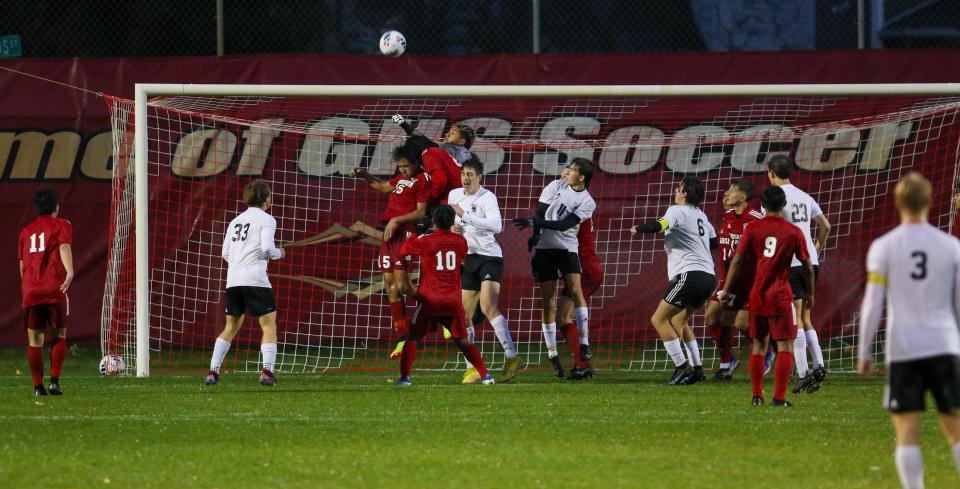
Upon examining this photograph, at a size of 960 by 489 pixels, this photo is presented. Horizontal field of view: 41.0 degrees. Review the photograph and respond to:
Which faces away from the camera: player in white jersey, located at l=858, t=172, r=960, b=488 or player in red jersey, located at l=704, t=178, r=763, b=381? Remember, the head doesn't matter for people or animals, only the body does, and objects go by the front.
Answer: the player in white jersey

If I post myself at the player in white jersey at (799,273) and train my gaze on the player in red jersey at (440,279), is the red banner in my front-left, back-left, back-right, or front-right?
front-right

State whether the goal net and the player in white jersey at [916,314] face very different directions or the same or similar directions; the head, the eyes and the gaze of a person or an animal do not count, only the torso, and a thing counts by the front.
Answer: very different directions

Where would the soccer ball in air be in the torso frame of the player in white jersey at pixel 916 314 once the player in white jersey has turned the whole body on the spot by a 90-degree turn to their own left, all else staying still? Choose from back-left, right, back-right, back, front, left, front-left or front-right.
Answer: front-right

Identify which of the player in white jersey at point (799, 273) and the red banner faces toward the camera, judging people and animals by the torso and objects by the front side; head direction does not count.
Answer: the red banner

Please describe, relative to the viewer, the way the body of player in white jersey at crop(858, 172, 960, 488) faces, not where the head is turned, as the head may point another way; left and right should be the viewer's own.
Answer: facing away from the viewer

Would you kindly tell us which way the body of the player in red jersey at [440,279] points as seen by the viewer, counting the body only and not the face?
away from the camera

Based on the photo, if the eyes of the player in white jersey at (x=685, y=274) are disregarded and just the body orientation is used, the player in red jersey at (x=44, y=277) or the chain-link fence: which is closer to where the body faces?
the chain-link fence

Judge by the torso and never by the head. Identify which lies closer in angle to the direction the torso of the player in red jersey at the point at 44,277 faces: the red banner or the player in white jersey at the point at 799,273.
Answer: the red banner

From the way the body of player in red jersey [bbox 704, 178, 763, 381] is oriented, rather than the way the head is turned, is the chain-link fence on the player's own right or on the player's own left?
on the player's own right

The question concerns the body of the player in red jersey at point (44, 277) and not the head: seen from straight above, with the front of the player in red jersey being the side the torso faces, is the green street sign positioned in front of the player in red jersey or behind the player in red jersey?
in front

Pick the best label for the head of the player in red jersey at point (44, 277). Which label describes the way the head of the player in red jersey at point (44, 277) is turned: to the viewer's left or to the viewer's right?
to the viewer's right

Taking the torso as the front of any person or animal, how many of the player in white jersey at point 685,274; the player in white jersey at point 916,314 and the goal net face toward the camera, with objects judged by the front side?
1

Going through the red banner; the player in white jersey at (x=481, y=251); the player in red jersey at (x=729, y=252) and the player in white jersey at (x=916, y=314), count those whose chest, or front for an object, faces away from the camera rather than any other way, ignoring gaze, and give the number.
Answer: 1

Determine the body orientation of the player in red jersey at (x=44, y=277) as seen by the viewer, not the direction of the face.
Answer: away from the camera

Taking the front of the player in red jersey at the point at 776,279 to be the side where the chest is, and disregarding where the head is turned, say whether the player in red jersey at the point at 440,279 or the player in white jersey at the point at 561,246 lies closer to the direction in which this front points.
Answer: the player in white jersey

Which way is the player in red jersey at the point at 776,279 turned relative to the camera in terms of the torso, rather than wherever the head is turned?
away from the camera

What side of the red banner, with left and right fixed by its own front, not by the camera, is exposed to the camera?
front

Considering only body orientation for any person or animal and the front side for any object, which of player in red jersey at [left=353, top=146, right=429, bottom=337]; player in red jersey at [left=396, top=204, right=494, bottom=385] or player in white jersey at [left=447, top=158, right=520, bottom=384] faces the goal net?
player in red jersey at [left=396, top=204, right=494, bottom=385]

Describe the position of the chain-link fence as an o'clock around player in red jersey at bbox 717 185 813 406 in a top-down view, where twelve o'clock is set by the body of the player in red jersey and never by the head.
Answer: The chain-link fence is roughly at 11 o'clock from the player in red jersey.

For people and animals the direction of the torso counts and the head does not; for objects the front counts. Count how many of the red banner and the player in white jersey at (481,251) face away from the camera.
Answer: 0

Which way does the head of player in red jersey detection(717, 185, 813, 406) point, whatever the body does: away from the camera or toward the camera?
away from the camera
